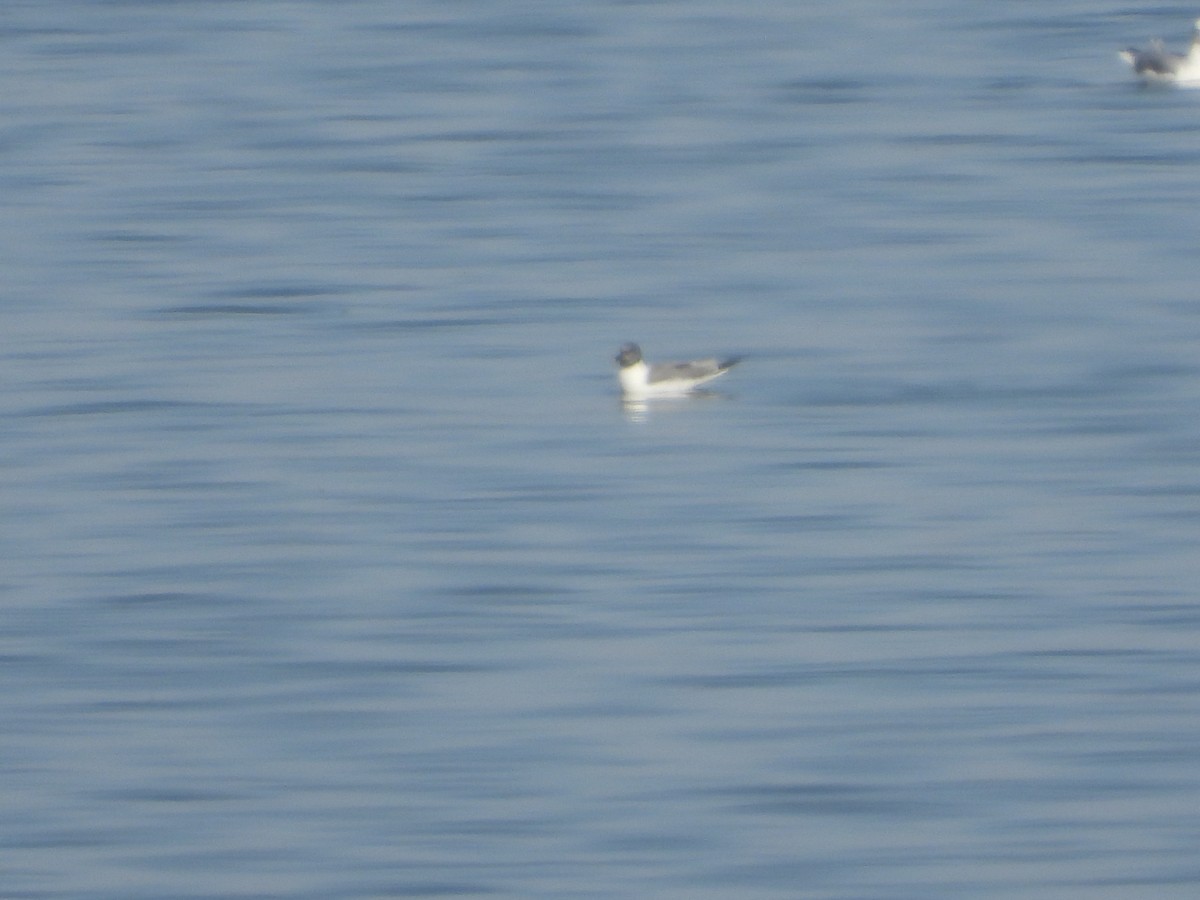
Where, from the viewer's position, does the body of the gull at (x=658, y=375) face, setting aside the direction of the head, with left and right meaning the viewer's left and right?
facing to the left of the viewer
